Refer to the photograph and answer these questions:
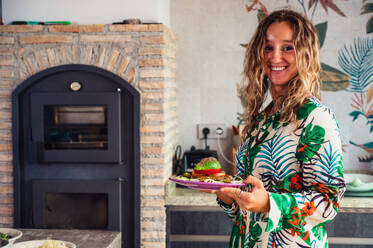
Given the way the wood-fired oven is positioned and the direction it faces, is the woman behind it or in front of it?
in front

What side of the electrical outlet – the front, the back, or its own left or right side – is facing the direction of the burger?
front

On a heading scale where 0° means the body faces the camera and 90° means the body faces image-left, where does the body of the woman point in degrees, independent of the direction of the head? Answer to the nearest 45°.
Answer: approximately 45°

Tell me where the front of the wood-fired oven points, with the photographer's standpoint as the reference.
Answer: facing the viewer

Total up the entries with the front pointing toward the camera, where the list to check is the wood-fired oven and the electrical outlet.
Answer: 2

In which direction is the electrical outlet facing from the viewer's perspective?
toward the camera

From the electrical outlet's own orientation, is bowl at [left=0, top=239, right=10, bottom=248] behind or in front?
in front

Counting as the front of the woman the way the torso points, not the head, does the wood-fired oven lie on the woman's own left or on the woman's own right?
on the woman's own right

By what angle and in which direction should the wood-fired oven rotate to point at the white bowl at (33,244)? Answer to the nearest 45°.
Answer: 0° — it already faces it

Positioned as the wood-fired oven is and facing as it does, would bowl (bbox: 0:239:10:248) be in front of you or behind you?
in front

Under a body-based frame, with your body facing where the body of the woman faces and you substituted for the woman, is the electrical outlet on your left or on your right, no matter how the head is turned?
on your right

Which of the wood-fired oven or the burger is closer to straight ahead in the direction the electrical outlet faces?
the burger

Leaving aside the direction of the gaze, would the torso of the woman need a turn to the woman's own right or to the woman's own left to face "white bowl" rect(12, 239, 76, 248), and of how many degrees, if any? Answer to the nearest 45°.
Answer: approximately 45° to the woman's own right
